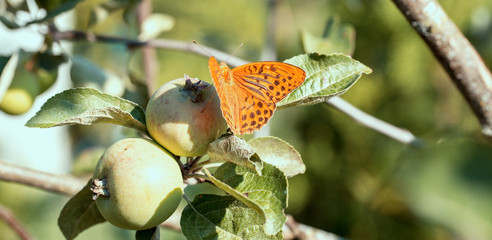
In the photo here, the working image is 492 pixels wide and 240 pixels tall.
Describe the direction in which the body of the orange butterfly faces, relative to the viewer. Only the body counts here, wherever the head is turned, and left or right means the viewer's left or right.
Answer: facing away from the viewer and to the left of the viewer
